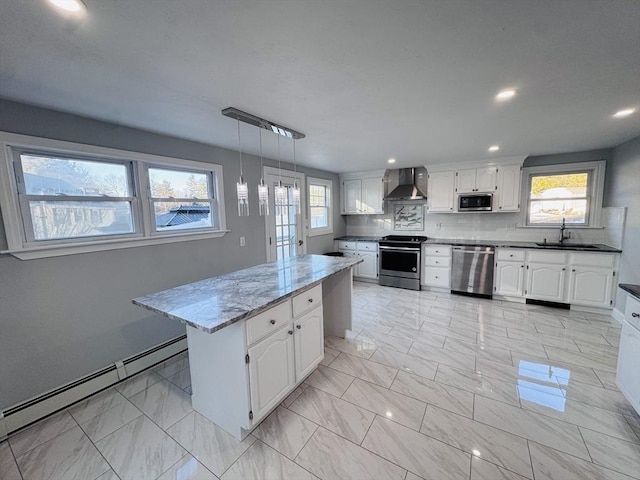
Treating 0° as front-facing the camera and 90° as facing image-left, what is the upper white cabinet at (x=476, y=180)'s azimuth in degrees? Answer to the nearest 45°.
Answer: approximately 0°

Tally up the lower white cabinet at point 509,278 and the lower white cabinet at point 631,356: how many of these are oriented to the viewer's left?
1

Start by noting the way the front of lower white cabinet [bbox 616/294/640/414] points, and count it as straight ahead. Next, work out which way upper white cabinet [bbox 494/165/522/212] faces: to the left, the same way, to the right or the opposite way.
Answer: to the left

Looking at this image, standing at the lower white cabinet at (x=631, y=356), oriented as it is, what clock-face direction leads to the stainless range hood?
The stainless range hood is roughly at 1 o'clock from the lower white cabinet.

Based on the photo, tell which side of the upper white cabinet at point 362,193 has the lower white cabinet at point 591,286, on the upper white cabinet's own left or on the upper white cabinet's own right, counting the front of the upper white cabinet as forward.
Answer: on the upper white cabinet's own left

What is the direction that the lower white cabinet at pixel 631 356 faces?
to the viewer's left

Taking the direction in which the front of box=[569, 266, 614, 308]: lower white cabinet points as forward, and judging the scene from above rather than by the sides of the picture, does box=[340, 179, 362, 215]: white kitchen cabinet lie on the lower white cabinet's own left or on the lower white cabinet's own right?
on the lower white cabinet's own right

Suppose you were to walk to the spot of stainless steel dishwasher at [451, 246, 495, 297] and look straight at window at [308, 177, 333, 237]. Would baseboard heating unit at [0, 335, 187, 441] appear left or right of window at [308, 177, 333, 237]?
left

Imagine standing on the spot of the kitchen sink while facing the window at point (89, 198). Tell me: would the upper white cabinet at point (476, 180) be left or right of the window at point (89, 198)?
right

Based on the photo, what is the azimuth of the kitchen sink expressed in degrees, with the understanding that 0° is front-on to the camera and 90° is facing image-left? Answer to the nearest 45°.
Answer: approximately 0°
